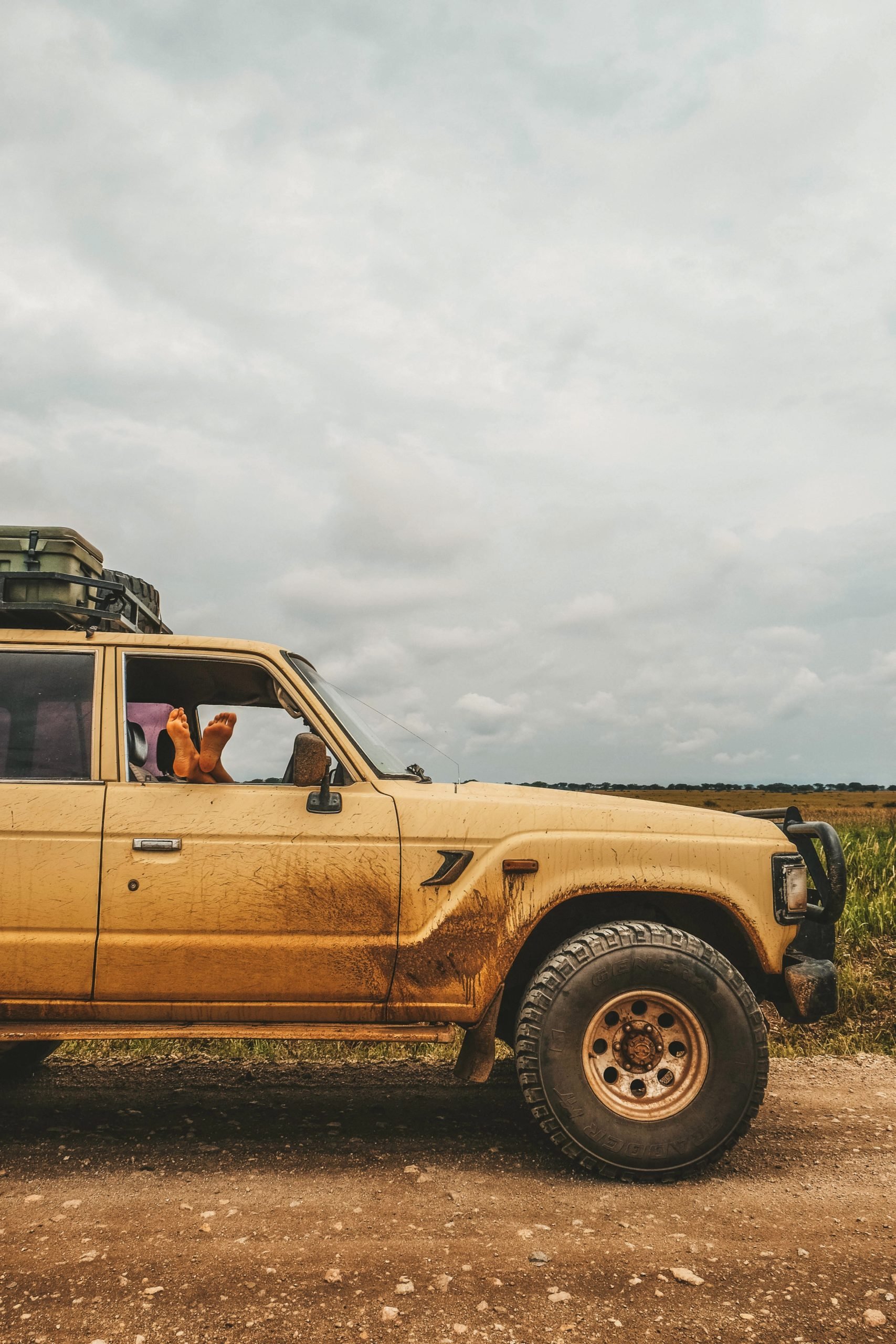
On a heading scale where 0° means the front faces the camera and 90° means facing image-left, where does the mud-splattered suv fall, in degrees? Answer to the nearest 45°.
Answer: approximately 270°
